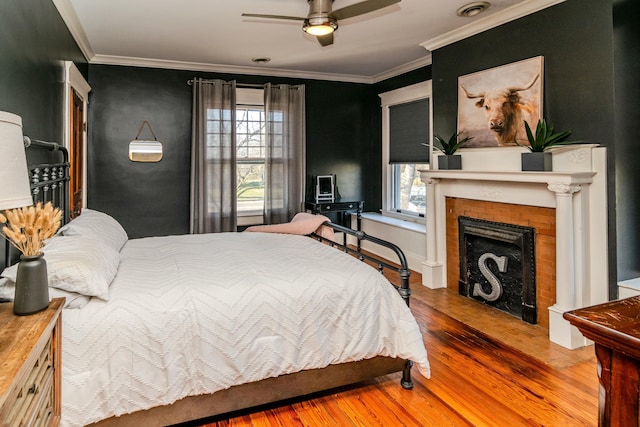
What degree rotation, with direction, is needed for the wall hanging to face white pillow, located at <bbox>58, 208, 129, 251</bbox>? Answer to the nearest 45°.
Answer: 0° — it already faces it

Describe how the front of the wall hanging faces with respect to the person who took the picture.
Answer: facing the viewer

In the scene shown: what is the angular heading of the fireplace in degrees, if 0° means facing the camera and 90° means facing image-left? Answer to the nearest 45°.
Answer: approximately 45°

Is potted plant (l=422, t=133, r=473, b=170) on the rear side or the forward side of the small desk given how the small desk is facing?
on the forward side

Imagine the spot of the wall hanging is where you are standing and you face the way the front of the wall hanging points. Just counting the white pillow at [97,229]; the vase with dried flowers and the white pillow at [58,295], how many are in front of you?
3

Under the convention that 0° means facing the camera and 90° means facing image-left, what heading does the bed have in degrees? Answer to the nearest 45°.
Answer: approximately 270°

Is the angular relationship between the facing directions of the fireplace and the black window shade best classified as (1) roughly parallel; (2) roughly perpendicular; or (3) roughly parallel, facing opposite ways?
roughly parallel

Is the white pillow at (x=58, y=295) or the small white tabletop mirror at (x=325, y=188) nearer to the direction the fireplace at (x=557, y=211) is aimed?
the white pillow

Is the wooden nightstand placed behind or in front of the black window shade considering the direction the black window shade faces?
in front

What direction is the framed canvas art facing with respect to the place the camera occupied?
facing the viewer and to the left of the viewer

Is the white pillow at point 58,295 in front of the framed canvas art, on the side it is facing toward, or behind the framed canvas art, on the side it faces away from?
in front
